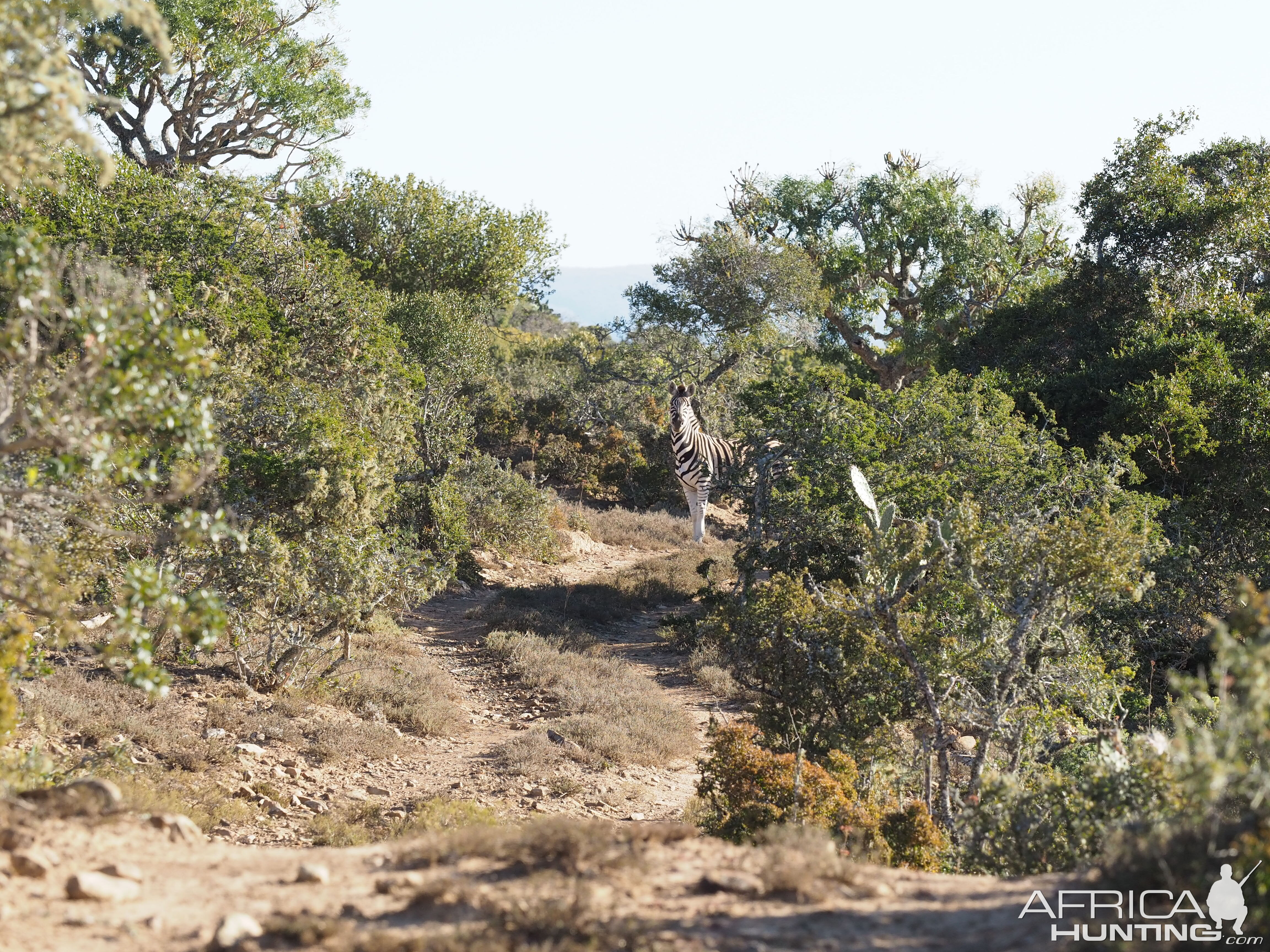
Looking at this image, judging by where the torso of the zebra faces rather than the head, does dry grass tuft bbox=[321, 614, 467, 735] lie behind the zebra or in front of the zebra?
in front

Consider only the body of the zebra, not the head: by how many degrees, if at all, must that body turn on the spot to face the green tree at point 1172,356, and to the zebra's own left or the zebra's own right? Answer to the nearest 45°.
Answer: approximately 135° to the zebra's own left

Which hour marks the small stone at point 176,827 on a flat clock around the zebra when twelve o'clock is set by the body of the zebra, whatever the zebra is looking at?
The small stone is roughly at 11 o'clock from the zebra.

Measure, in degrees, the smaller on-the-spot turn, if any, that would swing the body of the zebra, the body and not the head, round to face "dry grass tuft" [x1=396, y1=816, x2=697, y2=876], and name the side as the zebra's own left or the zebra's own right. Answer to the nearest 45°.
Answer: approximately 45° to the zebra's own left

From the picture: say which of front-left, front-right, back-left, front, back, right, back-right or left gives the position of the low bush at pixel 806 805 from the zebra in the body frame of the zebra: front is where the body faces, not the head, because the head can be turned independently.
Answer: front-left

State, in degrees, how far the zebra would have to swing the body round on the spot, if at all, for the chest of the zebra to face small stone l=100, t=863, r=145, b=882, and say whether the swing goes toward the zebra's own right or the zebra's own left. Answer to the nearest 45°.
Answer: approximately 45° to the zebra's own left

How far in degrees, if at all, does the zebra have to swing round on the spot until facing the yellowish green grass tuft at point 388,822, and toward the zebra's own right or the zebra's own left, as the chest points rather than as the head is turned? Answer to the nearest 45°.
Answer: approximately 45° to the zebra's own left

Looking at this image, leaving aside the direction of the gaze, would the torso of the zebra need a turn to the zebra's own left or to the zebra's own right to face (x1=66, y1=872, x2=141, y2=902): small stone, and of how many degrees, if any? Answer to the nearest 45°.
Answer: approximately 45° to the zebra's own left

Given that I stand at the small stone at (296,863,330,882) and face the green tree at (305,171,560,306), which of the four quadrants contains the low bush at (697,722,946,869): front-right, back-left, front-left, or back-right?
front-right

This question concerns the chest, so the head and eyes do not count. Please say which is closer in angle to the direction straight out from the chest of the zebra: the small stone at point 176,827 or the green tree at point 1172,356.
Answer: the small stone

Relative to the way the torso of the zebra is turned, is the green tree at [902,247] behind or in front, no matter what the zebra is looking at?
behind

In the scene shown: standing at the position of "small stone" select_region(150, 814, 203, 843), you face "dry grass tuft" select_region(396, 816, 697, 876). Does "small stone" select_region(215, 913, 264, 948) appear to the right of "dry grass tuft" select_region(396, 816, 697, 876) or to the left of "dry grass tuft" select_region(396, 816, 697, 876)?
right

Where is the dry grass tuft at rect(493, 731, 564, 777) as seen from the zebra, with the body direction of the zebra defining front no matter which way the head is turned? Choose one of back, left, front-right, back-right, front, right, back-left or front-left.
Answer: front-left

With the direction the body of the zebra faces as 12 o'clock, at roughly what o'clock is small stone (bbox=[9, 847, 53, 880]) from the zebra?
The small stone is roughly at 11 o'clock from the zebra.

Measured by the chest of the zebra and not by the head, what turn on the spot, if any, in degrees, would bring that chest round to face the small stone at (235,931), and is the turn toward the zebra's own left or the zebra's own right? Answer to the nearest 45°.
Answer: approximately 45° to the zebra's own left

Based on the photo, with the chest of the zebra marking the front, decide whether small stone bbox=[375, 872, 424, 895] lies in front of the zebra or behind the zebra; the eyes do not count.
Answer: in front

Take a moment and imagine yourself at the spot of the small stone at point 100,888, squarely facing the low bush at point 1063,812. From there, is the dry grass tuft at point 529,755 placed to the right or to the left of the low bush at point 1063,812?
left
